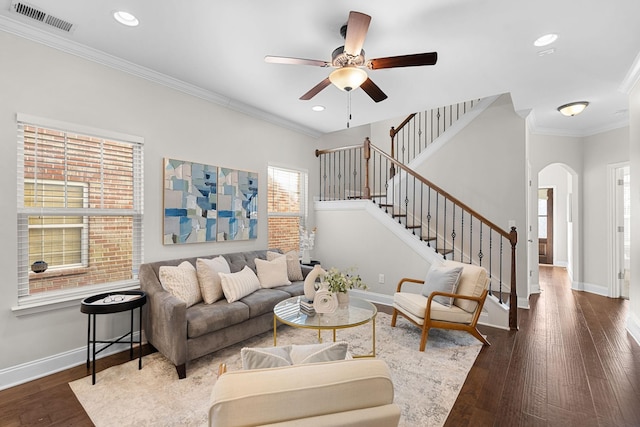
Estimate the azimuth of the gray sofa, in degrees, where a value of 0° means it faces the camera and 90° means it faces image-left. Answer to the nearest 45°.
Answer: approximately 315°

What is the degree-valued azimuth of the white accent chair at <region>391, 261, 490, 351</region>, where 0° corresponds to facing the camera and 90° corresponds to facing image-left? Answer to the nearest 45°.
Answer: approximately 45°

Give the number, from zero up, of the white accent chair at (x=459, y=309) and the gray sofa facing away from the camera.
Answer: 0

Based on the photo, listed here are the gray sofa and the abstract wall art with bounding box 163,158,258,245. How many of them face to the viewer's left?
0

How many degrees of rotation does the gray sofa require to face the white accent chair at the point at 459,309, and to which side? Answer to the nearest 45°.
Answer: approximately 45° to its left

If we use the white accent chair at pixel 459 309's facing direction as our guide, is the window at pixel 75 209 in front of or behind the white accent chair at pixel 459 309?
in front

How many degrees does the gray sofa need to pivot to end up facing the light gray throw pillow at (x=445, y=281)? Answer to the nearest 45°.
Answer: approximately 45° to its left

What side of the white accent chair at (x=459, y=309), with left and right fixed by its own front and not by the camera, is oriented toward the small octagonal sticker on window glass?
front

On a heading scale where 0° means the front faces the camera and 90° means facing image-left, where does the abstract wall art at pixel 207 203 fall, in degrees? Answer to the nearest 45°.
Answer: approximately 315°

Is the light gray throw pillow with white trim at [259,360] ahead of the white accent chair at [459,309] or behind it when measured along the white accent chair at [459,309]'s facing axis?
ahead
